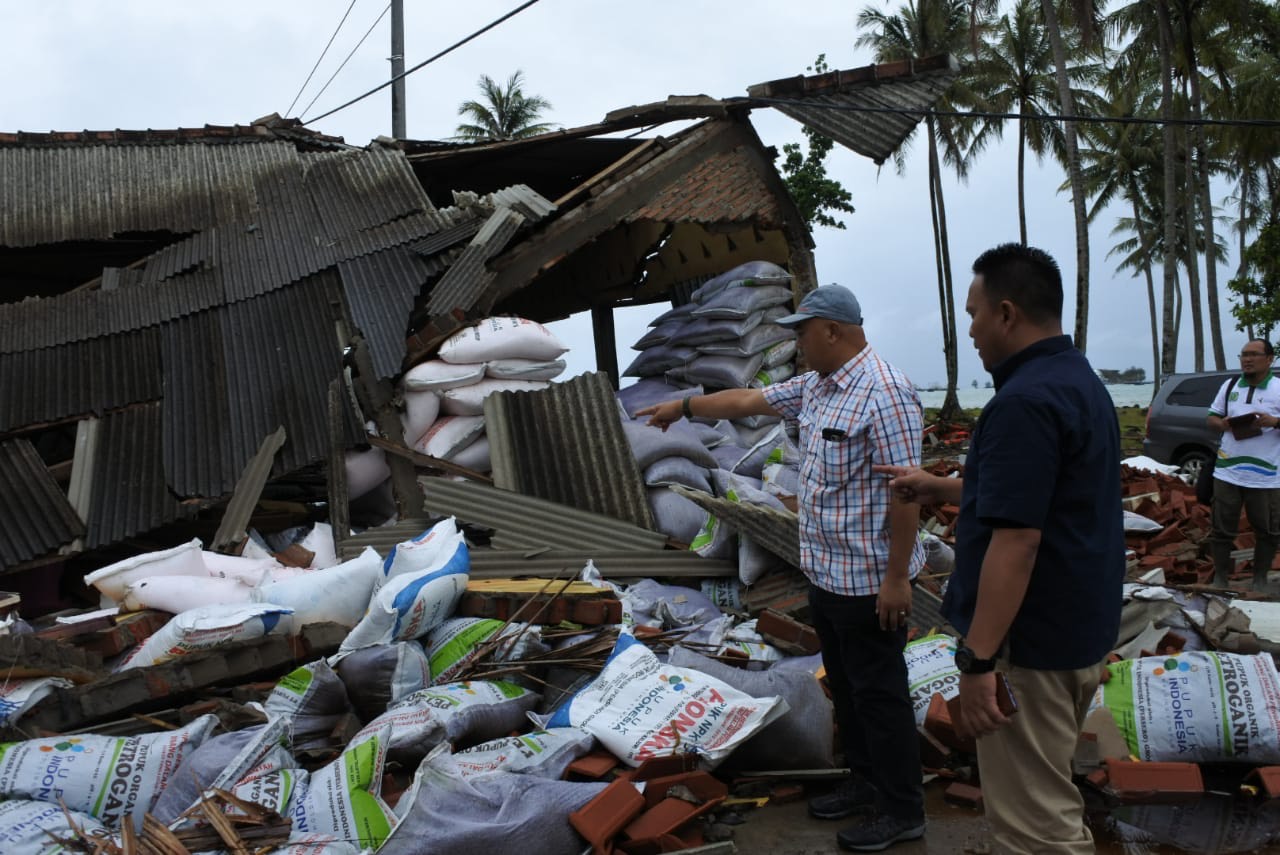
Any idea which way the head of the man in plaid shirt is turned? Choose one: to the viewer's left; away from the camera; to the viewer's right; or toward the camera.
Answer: to the viewer's left

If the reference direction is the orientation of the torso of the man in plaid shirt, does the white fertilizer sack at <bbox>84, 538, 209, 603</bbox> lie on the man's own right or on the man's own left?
on the man's own right

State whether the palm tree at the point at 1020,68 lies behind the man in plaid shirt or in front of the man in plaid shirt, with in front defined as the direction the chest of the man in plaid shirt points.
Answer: behind

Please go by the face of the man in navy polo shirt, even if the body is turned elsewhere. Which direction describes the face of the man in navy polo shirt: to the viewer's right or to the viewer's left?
to the viewer's left

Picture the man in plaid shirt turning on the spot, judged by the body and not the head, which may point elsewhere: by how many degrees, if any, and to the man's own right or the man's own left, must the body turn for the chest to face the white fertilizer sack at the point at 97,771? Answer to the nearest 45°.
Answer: approximately 45° to the man's own right

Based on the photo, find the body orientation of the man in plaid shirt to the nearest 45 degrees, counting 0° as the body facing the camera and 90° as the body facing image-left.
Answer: approximately 45°

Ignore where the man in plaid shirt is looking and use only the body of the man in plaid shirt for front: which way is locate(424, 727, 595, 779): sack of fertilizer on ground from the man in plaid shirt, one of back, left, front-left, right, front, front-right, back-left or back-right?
front-right

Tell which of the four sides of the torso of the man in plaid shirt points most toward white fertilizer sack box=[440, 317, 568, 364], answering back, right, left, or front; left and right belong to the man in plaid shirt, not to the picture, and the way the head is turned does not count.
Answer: right

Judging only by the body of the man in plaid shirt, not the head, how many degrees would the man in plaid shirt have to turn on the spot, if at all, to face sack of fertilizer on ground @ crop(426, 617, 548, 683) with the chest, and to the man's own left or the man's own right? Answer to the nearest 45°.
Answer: approximately 90° to the man's own right

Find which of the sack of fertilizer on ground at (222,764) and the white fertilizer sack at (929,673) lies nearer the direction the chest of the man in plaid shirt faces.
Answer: the sack of fertilizer on ground
